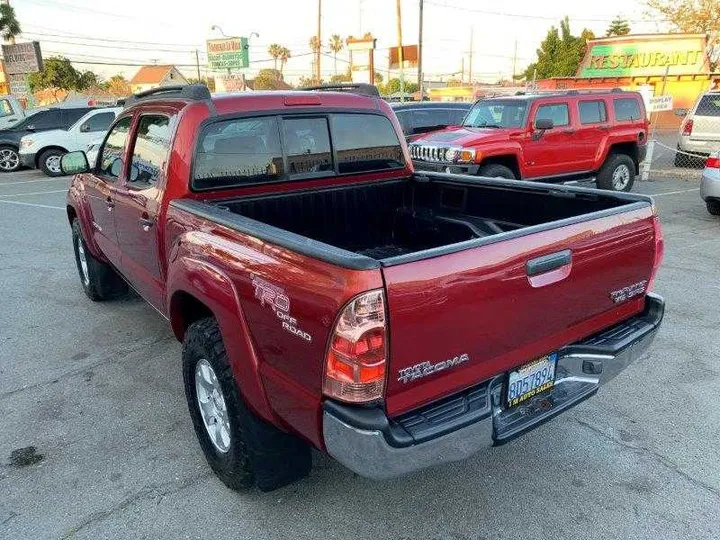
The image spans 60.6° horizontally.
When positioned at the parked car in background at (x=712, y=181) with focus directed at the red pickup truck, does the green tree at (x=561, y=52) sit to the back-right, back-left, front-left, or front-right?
back-right

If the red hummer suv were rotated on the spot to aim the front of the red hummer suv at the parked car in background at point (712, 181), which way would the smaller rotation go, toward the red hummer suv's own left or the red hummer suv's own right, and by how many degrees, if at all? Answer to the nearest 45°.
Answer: approximately 90° to the red hummer suv's own left

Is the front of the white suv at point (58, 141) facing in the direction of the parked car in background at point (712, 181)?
no

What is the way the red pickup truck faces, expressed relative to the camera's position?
facing away from the viewer and to the left of the viewer

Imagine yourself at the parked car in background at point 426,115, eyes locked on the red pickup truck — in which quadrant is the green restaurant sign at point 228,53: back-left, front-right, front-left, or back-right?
back-right

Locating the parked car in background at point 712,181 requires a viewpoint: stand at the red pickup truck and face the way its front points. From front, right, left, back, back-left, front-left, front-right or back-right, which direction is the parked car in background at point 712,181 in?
right

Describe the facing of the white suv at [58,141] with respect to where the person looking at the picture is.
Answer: facing the viewer and to the left of the viewer

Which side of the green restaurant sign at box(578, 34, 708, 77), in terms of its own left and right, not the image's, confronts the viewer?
front

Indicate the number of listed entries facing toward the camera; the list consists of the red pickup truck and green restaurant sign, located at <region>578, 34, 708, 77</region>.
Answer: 1

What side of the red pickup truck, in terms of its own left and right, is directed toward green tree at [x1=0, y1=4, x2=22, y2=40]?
front

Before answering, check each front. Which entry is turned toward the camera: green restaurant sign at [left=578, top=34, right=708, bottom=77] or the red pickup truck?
the green restaurant sign

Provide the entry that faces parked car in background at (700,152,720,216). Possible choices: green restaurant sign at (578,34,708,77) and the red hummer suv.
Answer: the green restaurant sign

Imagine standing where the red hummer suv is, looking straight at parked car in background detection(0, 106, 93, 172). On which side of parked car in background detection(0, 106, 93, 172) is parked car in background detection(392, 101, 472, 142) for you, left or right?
right

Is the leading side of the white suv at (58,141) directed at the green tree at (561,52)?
no
